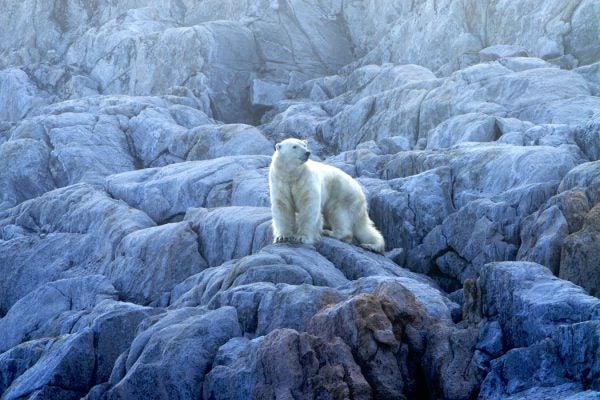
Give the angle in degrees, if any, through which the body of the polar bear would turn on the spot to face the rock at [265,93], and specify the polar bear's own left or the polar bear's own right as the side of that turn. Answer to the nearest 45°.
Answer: approximately 135° to the polar bear's own right

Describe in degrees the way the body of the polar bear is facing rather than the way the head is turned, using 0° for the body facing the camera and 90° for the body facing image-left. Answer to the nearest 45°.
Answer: approximately 45°

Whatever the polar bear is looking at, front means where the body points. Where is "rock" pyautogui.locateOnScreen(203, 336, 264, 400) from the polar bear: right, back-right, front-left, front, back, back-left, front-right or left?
front-left

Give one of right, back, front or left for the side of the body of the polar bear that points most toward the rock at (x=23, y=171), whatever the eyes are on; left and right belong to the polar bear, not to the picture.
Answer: right

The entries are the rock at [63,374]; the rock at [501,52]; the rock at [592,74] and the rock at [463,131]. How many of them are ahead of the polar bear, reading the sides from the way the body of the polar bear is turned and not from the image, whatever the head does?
1

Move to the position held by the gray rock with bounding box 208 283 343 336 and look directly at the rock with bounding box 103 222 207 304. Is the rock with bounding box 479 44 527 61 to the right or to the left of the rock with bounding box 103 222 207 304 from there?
right

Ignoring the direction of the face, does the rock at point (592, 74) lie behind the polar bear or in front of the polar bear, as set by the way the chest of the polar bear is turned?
behind

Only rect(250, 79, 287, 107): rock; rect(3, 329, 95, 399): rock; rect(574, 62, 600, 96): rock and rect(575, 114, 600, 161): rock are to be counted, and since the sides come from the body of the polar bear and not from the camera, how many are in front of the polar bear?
1

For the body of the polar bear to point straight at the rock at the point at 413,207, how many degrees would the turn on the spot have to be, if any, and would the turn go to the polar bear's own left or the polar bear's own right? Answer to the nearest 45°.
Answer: approximately 180°

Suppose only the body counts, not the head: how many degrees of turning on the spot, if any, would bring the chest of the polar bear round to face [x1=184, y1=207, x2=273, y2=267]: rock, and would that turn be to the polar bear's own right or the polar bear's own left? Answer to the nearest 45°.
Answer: approximately 90° to the polar bear's own right
